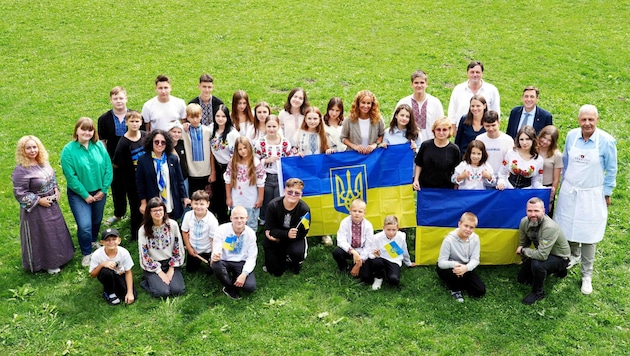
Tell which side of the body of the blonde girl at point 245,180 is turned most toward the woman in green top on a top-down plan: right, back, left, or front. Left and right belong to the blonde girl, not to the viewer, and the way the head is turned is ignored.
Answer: right

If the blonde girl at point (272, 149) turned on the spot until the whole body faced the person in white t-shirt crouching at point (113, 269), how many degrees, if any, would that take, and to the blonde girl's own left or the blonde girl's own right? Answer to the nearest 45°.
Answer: approximately 45° to the blonde girl's own right

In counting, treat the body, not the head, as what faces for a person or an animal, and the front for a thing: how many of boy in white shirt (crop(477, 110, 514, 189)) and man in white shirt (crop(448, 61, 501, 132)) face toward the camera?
2

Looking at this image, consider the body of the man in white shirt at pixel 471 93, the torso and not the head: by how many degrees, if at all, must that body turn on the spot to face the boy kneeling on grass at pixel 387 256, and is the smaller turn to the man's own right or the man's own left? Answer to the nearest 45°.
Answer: approximately 45° to the man's own right

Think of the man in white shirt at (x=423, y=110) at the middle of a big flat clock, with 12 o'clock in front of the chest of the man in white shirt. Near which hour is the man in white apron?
The man in white apron is roughly at 10 o'clock from the man in white shirt.
